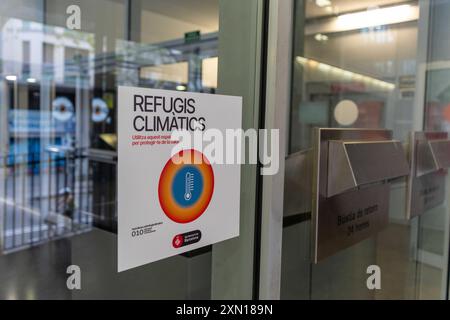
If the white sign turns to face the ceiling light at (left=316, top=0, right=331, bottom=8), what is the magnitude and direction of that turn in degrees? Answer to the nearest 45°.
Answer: approximately 90° to its left

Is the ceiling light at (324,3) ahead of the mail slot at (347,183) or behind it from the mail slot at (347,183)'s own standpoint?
behind

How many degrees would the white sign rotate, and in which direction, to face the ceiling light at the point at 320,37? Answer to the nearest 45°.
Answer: approximately 90° to its left
